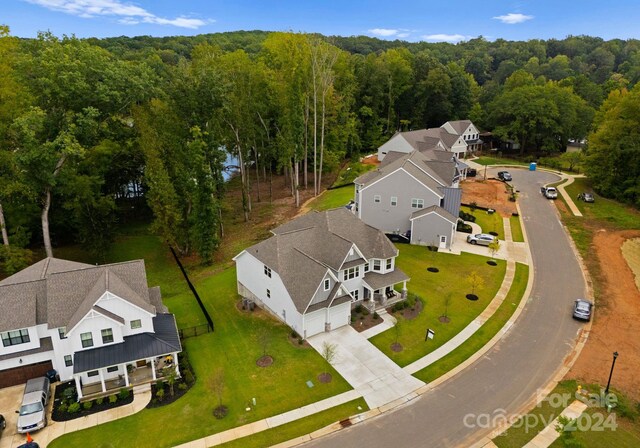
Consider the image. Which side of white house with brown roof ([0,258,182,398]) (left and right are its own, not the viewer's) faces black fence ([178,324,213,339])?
left

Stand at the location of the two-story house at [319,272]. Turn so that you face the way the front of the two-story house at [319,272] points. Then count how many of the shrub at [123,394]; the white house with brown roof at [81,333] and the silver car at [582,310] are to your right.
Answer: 2

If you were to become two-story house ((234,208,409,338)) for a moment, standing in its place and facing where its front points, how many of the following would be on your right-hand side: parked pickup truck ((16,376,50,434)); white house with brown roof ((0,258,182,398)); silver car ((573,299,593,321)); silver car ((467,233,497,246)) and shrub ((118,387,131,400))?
3

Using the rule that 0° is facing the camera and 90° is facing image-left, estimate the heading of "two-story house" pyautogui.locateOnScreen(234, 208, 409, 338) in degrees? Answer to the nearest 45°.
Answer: approximately 315°
